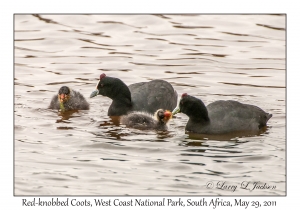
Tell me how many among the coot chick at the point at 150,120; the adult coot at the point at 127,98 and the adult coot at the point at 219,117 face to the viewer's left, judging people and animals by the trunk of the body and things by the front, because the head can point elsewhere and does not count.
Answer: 2

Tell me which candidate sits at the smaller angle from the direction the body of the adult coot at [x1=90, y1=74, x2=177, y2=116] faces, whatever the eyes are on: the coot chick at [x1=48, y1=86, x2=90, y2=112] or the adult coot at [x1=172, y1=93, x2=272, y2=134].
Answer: the coot chick

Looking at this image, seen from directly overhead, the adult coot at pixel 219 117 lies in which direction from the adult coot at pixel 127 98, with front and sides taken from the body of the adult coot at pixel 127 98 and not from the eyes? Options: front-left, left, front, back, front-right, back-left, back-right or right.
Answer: back-left

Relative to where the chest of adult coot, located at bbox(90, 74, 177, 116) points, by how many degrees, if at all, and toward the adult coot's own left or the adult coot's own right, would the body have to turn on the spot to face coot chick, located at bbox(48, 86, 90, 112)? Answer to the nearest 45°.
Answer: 0° — it already faces it

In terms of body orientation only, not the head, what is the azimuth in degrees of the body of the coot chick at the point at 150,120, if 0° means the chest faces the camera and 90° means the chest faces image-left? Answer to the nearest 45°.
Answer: approximately 270°

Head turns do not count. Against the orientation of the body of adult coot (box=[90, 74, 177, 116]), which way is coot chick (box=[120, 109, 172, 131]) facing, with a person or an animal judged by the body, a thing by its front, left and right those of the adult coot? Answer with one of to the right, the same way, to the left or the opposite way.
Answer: the opposite way

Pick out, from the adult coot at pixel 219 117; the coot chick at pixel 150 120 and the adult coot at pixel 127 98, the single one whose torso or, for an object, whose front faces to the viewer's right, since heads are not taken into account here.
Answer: the coot chick

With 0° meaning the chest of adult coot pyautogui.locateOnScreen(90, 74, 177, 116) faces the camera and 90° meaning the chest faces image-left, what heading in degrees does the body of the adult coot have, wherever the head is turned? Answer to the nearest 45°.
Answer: approximately 90°

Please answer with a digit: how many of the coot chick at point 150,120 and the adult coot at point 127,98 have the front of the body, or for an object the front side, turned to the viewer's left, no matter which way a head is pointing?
1

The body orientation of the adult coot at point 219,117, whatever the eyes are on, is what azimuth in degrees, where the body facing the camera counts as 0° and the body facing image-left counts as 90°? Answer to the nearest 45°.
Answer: approximately 90°

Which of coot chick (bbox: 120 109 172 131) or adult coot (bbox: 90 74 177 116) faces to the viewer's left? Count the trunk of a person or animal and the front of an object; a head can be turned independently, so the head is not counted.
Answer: the adult coot

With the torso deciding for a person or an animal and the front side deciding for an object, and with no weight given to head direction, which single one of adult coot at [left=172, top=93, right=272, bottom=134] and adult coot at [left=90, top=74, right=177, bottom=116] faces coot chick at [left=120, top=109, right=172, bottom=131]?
adult coot at [left=172, top=93, right=272, bottom=134]

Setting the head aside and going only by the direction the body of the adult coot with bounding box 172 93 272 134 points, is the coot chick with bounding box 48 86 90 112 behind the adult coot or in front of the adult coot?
in front

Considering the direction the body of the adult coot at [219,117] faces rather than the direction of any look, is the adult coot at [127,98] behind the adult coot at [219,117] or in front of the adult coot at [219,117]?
in front
